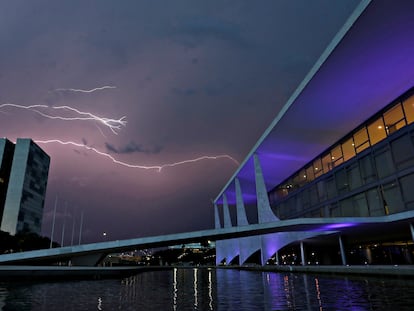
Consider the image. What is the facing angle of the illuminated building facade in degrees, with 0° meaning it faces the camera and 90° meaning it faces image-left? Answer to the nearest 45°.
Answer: approximately 45°
